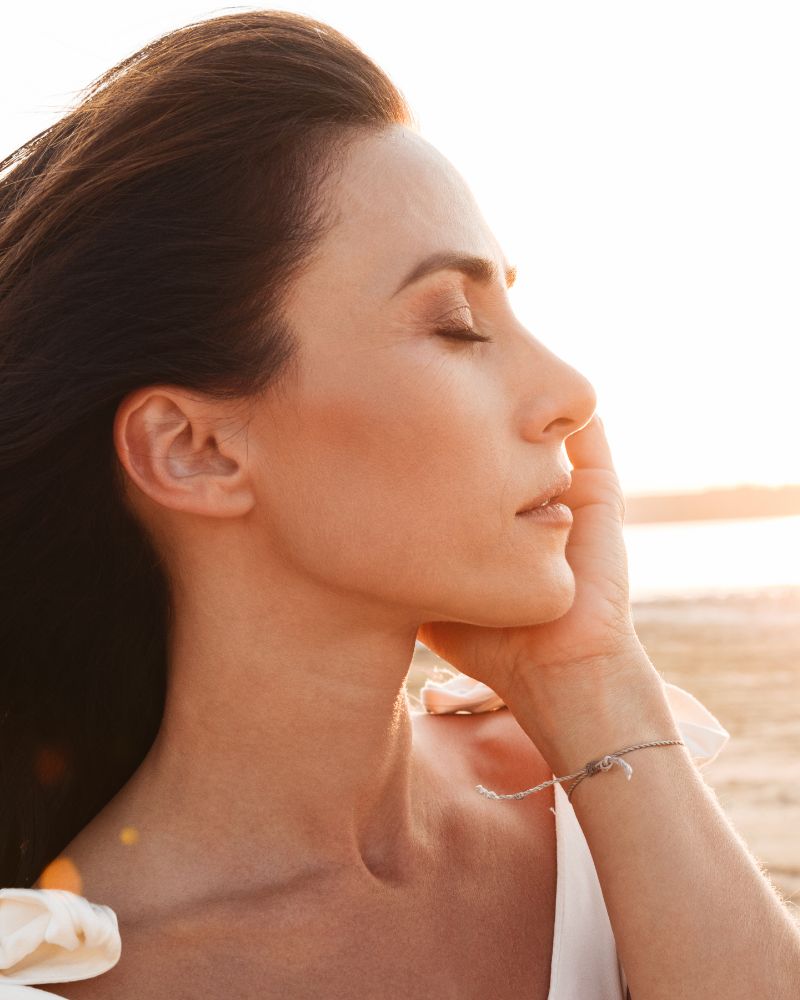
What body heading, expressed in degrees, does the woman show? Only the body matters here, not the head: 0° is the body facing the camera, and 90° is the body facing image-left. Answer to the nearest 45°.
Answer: approximately 315°

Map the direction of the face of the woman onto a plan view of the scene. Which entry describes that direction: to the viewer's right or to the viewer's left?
to the viewer's right
